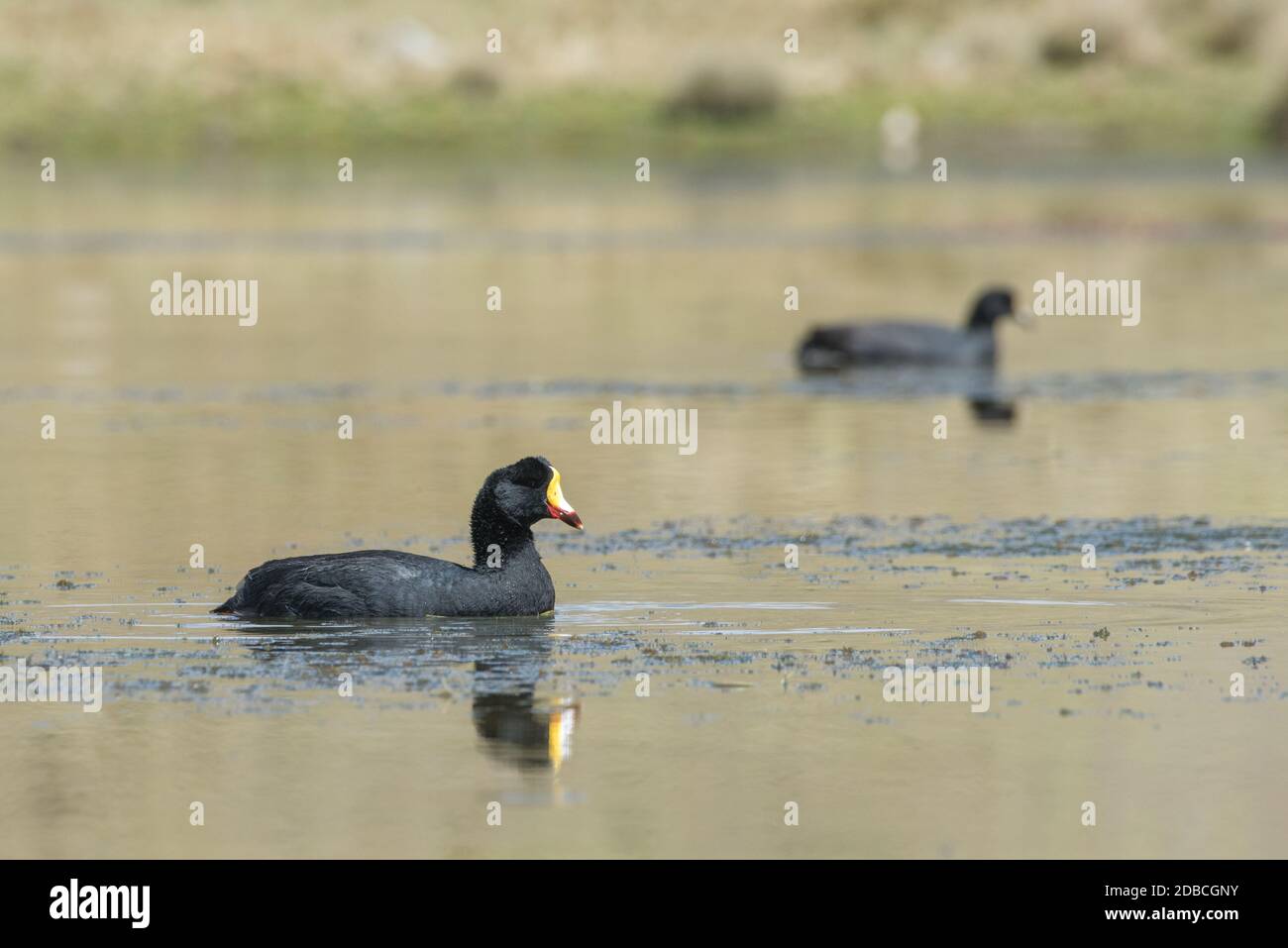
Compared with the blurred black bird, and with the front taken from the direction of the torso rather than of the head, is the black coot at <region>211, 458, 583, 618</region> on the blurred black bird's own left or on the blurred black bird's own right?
on the blurred black bird's own right

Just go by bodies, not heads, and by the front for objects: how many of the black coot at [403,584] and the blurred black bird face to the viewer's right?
2

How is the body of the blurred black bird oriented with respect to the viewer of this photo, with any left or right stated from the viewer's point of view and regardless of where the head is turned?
facing to the right of the viewer

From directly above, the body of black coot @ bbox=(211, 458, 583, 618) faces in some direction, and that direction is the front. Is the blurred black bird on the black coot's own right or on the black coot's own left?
on the black coot's own left

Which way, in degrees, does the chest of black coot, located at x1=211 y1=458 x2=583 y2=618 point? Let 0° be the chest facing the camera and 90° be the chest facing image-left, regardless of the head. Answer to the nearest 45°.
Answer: approximately 270°
